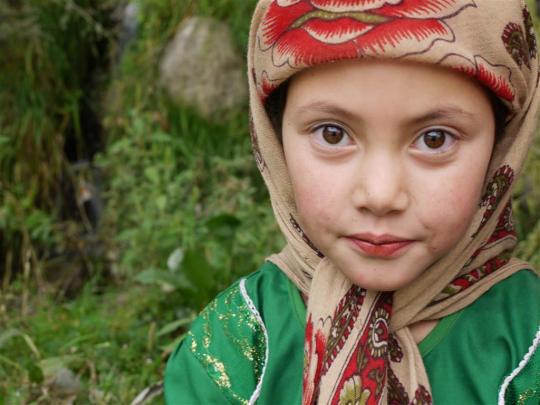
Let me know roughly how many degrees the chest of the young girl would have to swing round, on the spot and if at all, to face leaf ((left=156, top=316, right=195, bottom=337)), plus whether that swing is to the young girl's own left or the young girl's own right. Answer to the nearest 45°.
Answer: approximately 135° to the young girl's own right

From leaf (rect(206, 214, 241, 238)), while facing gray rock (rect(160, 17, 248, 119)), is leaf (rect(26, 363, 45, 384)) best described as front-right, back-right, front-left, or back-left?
back-left

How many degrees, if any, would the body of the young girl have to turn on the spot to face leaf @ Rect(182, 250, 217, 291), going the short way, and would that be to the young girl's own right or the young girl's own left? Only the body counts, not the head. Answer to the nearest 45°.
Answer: approximately 135° to the young girl's own right

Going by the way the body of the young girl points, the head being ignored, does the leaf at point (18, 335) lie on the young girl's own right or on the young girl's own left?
on the young girl's own right

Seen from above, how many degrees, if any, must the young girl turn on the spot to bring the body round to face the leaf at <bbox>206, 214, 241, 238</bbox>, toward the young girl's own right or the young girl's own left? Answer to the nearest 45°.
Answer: approximately 180°

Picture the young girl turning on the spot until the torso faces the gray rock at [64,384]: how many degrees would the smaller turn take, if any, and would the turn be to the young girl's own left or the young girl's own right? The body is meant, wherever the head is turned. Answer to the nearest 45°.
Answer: approximately 135° to the young girl's own right

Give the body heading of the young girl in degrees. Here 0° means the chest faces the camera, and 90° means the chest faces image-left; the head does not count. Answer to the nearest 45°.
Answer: approximately 0°

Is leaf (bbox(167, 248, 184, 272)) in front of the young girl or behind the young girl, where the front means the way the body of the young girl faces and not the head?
behind
